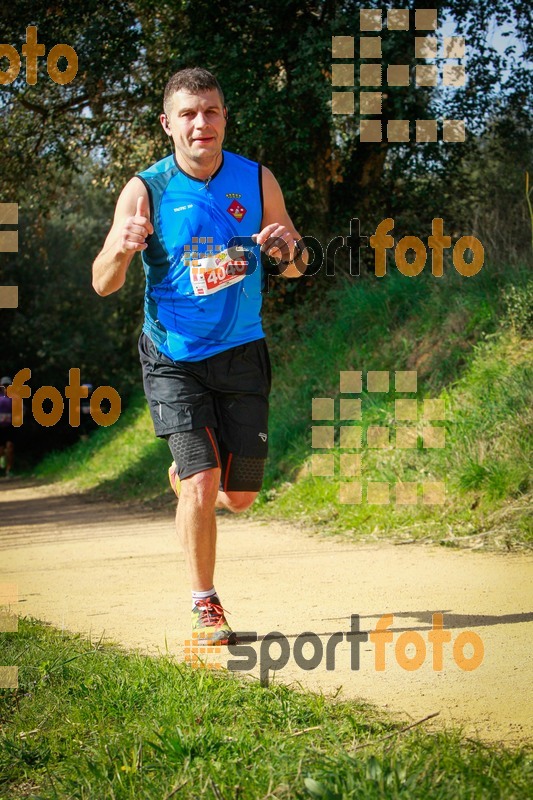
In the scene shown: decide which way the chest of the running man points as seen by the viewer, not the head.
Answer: toward the camera
